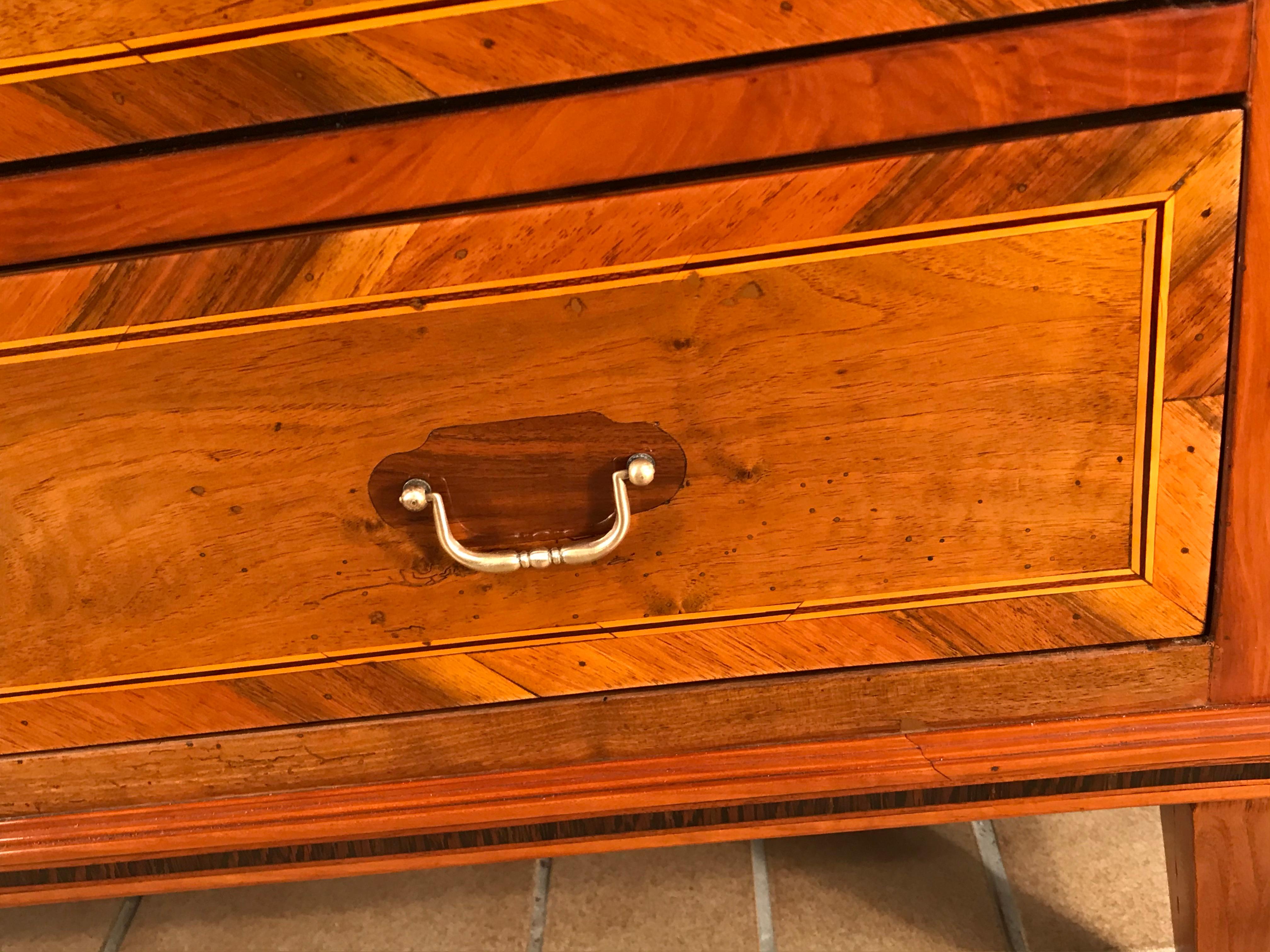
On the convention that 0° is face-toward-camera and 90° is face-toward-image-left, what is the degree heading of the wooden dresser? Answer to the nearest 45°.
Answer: approximately 0°
